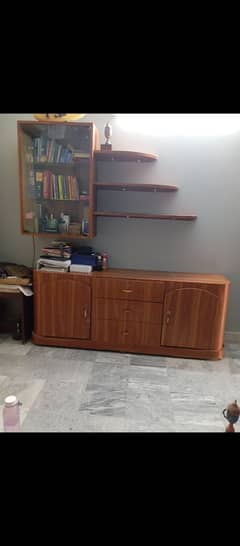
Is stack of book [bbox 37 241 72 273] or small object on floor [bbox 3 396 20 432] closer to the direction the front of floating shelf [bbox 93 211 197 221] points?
the small object on floor

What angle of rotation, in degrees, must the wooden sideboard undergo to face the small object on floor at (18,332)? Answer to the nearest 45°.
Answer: approximately 90° to its right

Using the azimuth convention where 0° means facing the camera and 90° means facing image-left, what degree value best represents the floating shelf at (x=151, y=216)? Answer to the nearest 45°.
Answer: approximately 0°

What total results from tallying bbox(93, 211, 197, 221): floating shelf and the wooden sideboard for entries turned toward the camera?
2
